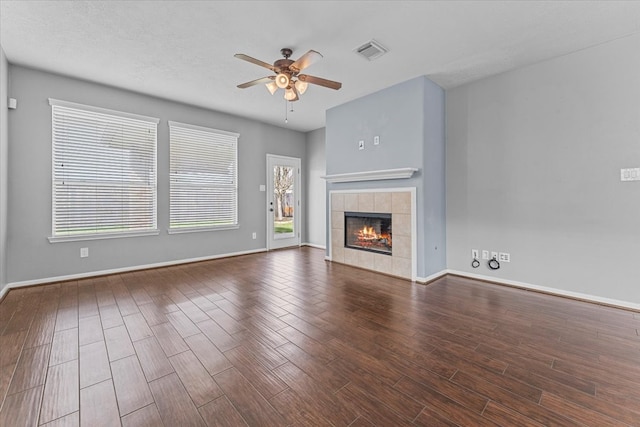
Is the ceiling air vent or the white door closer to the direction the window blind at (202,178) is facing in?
the ceiling air vent

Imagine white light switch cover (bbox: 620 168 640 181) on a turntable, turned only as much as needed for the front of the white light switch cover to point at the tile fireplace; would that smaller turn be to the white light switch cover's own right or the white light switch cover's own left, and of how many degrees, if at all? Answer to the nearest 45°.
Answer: approximately 90° to the white light switch cover's own right

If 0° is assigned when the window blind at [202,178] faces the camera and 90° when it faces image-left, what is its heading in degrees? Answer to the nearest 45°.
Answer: approximately 315°

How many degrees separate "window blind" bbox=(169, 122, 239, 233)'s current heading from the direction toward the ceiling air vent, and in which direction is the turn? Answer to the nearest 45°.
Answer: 0° — it already faces it

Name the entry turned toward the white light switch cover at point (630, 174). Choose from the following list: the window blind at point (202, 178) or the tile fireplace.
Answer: the window blind

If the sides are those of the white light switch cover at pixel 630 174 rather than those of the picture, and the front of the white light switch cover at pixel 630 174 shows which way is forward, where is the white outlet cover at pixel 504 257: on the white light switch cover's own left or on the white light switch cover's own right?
on the white light switch cover's own right

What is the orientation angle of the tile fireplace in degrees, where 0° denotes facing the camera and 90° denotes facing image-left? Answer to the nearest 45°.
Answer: approximately 45°

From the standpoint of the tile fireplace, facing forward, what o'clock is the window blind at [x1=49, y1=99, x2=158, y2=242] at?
The window blind is roughly at 1 o'clock from the tile fireplace.
